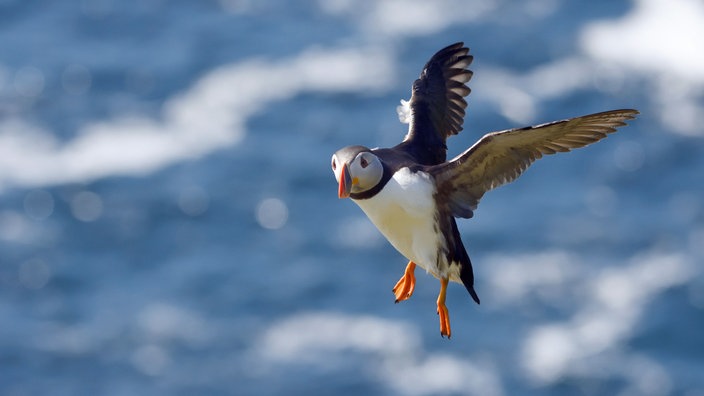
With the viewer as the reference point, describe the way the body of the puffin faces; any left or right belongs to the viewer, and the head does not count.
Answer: facing the viewer and to the left of the viewer
